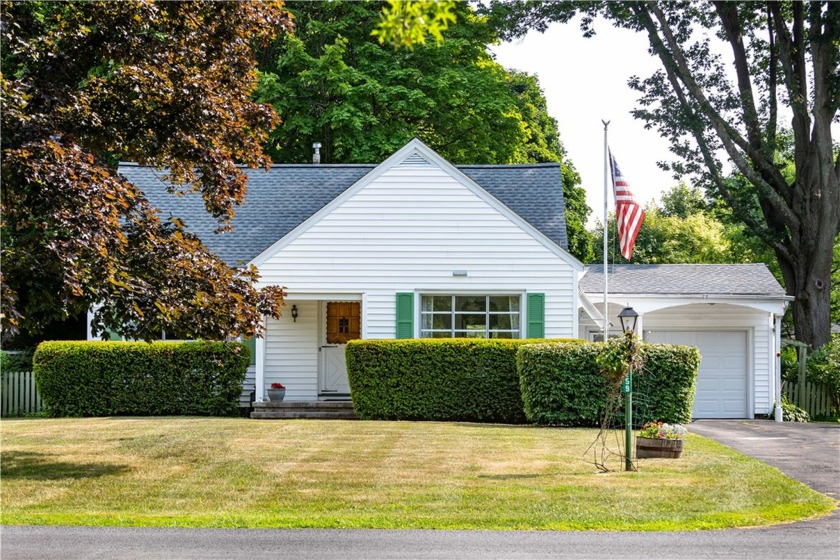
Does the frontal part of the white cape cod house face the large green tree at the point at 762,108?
no

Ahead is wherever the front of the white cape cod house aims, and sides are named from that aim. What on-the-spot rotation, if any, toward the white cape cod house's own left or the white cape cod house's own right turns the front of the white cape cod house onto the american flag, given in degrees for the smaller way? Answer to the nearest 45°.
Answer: approximately 90° to the white cape cod house's own left

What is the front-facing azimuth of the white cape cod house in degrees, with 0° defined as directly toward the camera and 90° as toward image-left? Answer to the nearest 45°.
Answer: approximately 0°

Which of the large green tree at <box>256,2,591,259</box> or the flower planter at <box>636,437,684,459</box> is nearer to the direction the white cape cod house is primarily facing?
the flower planter

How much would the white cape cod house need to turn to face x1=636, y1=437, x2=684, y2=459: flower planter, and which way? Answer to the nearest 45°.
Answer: approximately 45° to its left

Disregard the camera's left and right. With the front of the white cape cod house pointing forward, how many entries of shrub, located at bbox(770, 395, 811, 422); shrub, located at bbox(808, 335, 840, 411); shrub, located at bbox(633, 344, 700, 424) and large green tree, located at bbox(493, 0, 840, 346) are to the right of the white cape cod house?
0

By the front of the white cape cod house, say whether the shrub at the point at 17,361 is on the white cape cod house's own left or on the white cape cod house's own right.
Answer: on the white cape cod house's own right

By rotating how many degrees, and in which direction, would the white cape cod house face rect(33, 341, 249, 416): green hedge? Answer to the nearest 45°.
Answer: approximately 90° to its right

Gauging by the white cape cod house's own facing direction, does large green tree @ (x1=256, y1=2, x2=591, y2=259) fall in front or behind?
behind

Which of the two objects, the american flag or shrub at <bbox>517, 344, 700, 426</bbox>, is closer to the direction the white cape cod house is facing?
the shrub

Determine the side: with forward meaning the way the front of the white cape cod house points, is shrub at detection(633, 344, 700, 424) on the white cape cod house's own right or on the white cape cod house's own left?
on the white cape cod house's own left

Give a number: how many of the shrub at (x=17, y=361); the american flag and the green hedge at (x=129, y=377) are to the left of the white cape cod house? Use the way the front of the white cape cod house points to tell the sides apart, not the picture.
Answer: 1

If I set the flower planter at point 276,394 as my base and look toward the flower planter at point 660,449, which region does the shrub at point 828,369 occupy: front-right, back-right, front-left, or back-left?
front-left

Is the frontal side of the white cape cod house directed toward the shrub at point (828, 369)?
no

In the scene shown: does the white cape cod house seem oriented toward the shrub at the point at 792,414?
no
